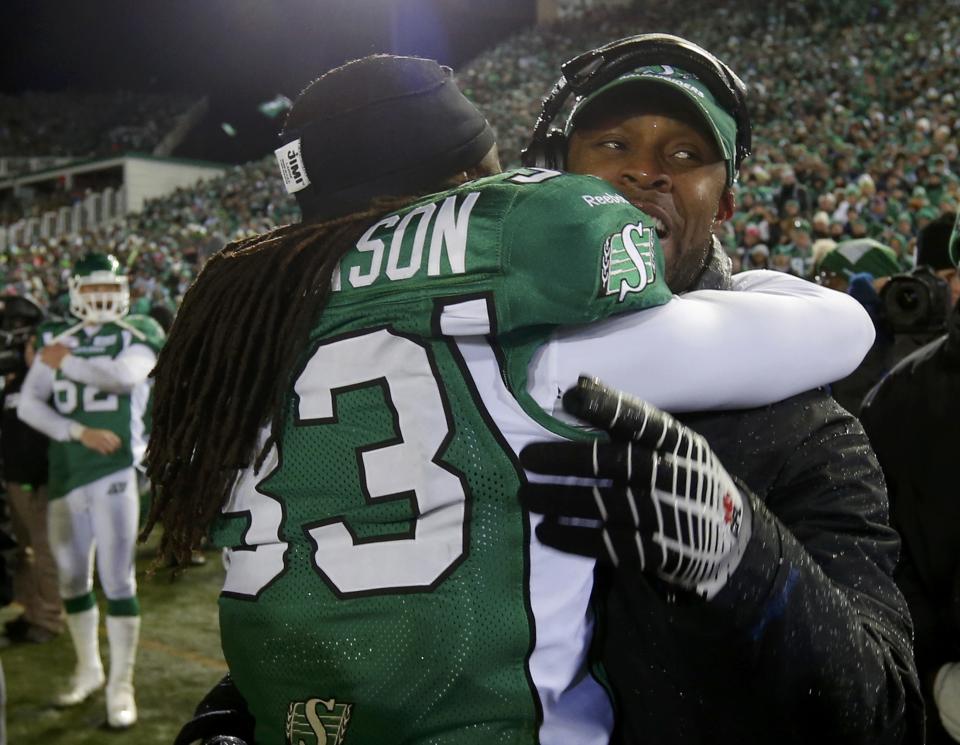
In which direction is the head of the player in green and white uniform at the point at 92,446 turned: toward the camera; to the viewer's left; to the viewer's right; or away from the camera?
toward the camera

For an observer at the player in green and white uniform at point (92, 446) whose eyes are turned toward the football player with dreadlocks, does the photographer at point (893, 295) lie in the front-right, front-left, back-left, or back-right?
front-left

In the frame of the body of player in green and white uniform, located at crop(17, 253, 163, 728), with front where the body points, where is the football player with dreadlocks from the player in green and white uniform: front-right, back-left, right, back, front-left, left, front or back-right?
front

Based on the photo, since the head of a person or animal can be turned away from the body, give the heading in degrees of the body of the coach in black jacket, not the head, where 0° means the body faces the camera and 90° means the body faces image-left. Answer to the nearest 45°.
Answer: approximately 45°

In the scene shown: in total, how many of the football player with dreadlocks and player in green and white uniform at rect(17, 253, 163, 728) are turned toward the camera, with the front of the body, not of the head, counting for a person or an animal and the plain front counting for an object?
1

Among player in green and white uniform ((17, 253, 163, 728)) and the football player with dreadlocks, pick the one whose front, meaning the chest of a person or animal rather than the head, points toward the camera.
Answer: the player in green and white uniform

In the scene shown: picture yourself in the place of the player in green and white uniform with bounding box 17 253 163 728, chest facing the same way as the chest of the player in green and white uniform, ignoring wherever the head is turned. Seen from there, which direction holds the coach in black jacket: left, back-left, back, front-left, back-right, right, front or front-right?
front

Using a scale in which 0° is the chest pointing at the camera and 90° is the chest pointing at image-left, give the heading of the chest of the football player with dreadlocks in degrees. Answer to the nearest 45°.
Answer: approximately 225°

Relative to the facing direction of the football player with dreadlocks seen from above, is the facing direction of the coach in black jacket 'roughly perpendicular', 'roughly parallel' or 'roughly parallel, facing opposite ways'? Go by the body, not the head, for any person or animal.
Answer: roughly parallel, facing opposite ways

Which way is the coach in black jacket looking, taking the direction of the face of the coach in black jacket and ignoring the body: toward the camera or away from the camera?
toward the camera

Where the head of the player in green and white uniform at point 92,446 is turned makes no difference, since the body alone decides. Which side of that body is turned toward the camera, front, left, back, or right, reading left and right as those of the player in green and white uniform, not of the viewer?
front

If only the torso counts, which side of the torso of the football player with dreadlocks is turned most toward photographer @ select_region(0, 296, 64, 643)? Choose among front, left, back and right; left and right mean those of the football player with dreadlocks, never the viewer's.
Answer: left

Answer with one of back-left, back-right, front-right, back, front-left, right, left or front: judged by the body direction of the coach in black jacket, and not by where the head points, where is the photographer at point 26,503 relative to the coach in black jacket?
right

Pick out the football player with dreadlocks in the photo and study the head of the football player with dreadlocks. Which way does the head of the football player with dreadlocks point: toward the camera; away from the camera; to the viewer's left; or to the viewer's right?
away from the camera
